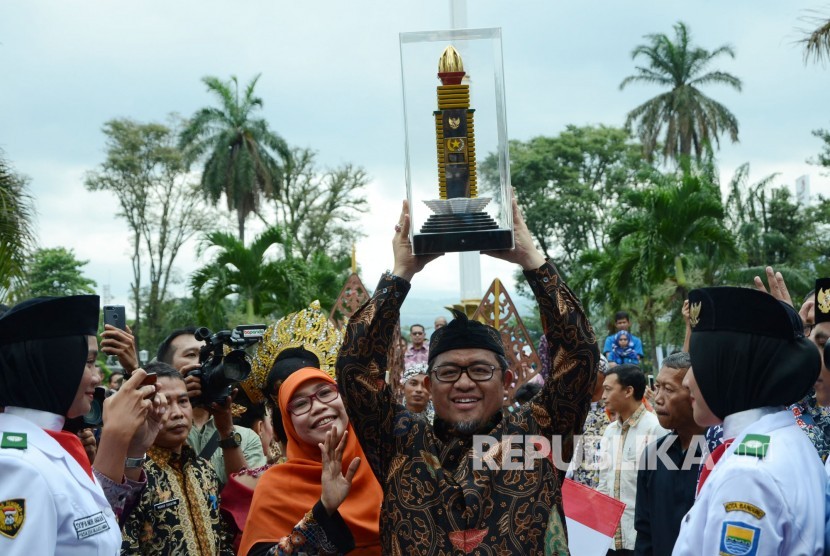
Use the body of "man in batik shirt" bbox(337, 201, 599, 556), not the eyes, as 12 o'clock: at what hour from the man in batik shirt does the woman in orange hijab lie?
The woman in orange hijab is roughly at 4 o'clock from the man in batik shirt.

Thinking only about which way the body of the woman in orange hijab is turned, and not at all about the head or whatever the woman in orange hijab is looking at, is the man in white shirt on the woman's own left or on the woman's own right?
on the woman's own left

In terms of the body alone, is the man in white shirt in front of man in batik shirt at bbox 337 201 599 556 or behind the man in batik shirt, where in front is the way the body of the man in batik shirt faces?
behind

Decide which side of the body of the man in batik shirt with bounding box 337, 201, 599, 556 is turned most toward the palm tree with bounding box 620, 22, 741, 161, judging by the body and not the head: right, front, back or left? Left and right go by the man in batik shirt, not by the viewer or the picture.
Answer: back

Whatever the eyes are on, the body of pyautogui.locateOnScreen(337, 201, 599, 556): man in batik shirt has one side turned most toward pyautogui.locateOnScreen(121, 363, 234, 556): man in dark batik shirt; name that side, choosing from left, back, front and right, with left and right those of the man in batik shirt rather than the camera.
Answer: right

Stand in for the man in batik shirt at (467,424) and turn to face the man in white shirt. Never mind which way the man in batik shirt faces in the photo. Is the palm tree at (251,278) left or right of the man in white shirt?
left

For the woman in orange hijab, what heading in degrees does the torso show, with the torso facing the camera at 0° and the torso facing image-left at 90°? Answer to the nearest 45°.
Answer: approximately 315°

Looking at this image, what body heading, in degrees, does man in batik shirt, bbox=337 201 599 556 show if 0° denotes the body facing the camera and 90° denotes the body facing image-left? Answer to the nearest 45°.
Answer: approximately 0°

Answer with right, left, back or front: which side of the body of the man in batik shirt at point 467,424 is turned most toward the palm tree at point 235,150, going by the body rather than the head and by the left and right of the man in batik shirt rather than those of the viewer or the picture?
back
